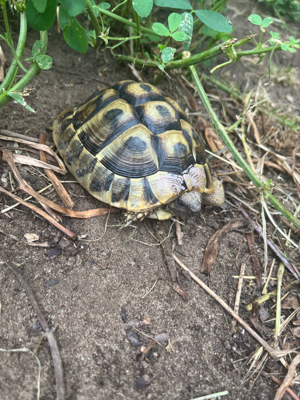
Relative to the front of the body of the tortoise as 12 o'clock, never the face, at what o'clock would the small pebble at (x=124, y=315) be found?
The small pebble is roughly at 2 o'clock from the tortoise.

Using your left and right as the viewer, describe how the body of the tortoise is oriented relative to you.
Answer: facing the viewer and to the right of the viewer

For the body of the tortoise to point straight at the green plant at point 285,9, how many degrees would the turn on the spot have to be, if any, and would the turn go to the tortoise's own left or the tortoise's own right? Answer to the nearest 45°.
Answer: approximately 90° to the tortoise's own left

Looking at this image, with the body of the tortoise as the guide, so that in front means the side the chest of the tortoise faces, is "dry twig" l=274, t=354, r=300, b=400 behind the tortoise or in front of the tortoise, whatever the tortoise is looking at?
in front

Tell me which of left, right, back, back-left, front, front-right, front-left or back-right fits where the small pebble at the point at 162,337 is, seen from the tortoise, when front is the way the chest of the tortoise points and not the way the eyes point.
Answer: front-right

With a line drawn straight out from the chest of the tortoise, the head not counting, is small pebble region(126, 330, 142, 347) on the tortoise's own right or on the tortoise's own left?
on the tortoise's own right

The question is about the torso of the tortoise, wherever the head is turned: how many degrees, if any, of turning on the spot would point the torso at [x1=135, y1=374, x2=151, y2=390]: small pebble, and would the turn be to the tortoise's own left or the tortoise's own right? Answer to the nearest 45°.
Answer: approximately 45° to the tortoise's own right
